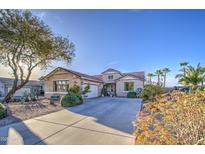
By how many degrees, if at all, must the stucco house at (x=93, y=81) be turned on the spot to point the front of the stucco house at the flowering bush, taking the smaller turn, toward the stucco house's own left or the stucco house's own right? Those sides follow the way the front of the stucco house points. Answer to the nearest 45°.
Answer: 0° — it already faces it

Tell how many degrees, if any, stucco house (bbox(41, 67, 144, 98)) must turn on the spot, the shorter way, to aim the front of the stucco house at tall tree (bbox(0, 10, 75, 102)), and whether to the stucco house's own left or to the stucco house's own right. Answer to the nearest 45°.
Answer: approximately 45° to the stucco house's own right

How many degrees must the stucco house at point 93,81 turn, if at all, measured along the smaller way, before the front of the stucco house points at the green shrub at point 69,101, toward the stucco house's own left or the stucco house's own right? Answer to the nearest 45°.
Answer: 0° — it already faces it

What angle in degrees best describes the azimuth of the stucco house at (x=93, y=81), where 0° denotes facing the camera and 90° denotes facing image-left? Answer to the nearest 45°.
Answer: approximately 0°
